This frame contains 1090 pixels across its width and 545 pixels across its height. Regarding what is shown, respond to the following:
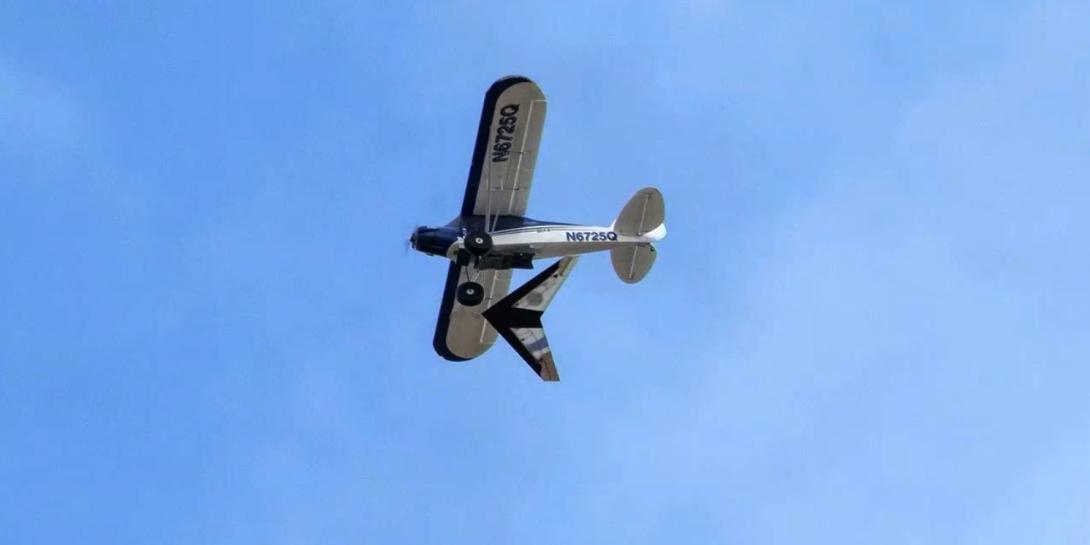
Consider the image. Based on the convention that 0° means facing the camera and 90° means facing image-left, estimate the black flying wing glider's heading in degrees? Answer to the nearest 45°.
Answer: approximately 90°

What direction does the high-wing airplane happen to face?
to the viewer's left

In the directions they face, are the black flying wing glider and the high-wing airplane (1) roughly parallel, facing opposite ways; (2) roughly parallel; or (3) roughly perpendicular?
roughly parallel
